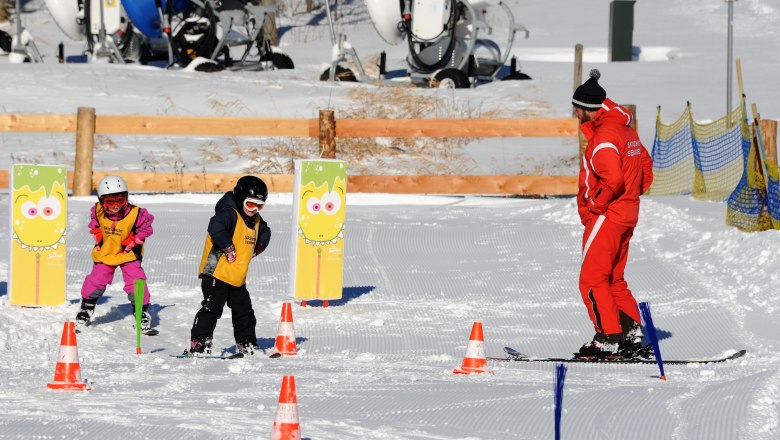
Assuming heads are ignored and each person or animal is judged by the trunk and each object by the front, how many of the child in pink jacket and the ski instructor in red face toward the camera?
1

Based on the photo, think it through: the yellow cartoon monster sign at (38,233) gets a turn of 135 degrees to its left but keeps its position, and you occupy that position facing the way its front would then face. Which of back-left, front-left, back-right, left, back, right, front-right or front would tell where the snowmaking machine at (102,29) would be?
front-left

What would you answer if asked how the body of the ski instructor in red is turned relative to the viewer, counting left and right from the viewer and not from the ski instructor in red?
facing to the left of the viewer

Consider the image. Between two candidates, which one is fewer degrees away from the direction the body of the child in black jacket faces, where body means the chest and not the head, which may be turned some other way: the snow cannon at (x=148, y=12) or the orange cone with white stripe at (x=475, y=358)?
the orange cone with white stripe

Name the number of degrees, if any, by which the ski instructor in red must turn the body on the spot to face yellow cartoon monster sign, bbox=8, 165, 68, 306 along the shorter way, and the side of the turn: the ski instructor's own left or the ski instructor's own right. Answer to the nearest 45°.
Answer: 0° — they already face it

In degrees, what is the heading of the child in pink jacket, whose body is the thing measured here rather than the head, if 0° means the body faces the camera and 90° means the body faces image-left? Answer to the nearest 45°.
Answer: approximately 0°

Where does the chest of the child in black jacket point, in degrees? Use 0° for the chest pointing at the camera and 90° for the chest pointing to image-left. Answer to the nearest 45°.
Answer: approximately 315°

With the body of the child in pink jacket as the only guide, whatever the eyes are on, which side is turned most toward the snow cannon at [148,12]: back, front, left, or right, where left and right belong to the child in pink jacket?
back
